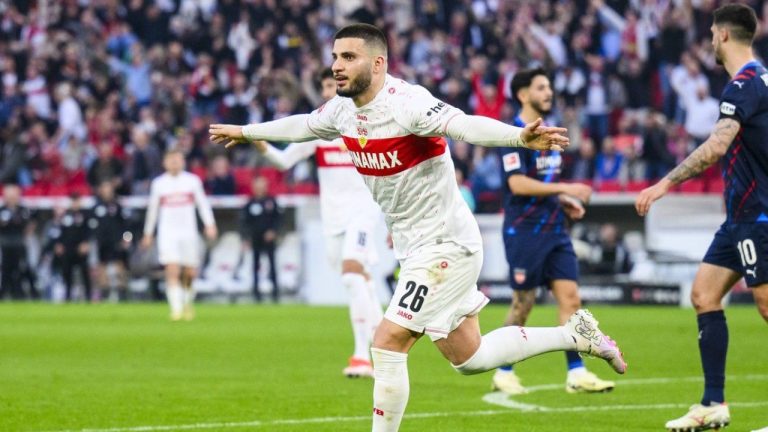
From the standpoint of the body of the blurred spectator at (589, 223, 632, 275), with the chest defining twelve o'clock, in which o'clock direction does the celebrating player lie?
The celebrating player is roughly at 12 o'clock from the blurred spectator.

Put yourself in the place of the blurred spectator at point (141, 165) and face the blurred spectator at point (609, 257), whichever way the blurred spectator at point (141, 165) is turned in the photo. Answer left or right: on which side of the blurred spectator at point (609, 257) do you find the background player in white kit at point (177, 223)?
right

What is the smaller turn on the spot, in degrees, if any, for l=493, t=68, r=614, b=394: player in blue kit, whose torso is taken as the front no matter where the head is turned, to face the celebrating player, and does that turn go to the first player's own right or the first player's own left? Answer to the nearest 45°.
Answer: approximately 45° to the first player's own right

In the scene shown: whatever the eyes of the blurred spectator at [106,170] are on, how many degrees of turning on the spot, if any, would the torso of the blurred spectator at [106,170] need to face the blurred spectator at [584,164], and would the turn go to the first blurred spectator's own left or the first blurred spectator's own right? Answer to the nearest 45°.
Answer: approximately 45° to the first blurred spectator's own left

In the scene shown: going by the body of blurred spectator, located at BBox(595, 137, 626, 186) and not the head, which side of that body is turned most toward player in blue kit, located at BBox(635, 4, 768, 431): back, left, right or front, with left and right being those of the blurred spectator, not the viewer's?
front

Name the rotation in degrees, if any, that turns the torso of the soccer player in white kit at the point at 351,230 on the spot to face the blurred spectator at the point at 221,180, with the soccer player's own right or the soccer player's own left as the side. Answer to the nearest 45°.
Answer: approximately 180°

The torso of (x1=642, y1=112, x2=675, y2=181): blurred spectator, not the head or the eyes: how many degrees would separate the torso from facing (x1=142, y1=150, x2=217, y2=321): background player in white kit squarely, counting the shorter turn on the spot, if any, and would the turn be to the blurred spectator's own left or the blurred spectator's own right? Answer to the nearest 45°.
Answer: approximately 45° to the blurred spectator's own right

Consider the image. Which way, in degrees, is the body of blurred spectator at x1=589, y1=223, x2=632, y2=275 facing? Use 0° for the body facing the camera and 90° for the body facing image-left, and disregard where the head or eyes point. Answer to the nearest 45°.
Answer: approximately 0°

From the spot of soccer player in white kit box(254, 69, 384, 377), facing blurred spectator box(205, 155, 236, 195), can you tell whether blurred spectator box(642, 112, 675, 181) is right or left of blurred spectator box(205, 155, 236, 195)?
right
